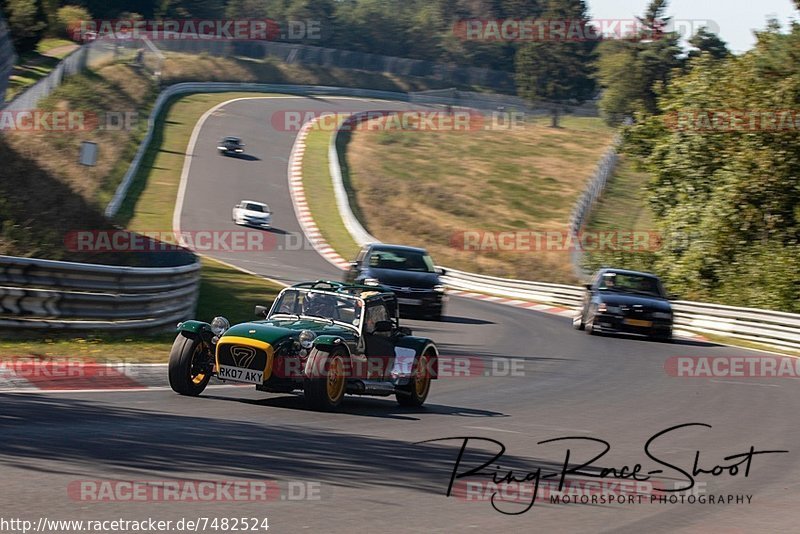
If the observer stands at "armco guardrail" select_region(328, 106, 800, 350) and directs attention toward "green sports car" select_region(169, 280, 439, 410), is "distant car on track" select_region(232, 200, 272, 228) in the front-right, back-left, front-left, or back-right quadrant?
back-right

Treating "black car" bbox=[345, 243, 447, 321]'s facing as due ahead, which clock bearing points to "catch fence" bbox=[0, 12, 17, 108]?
The catch fence is roughly at 6 o'clock from the black car.

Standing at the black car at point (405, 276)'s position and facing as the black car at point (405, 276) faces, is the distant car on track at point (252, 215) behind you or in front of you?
behind

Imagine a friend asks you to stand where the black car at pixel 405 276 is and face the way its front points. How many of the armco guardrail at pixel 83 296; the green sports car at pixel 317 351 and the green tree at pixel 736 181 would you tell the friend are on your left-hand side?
1

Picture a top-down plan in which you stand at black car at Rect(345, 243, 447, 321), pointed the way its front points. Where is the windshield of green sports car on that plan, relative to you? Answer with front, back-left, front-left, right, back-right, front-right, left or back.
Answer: front-right

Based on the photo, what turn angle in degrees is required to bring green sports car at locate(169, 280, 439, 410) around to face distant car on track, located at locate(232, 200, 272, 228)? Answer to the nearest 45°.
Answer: approximately 135° to its right

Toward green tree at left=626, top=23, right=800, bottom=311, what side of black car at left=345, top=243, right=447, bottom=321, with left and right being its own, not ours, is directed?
left

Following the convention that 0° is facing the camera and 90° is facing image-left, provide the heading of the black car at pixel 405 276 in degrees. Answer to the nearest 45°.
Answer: approximately 315°

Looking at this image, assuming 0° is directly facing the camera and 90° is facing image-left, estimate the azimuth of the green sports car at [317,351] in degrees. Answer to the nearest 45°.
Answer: approximately 45°

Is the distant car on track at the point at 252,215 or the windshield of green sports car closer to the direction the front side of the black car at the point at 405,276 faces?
the windshield of green sports car

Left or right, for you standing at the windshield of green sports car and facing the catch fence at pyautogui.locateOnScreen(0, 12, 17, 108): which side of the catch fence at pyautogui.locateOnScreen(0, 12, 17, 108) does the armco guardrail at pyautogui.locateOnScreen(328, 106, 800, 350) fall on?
right

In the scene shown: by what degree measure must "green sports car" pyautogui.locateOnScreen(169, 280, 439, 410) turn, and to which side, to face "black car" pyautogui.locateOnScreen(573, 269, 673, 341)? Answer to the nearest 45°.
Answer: approximately 180°

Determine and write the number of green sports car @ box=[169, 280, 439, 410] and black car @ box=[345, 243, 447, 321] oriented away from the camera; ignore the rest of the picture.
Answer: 0

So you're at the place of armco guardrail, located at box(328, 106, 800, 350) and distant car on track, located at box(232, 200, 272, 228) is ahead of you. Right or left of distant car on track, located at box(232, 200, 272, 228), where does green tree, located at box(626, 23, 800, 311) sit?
right
